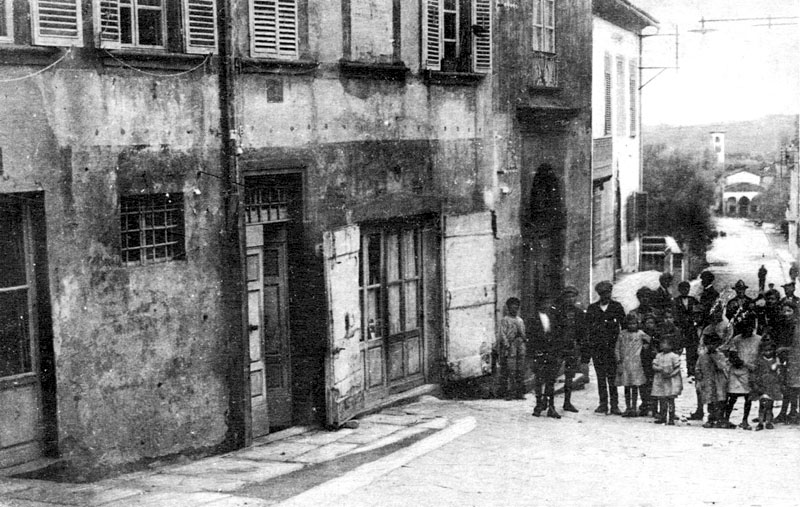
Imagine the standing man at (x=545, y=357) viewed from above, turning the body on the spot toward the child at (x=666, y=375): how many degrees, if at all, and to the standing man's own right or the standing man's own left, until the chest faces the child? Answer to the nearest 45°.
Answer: approximately 90° to the standing man's own left

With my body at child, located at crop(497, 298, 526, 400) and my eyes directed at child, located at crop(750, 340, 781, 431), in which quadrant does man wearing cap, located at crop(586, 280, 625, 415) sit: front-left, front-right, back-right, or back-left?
front-right

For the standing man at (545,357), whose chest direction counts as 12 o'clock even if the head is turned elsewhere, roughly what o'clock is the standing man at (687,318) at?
the standing man at (687,318) is roughly at 7 o'clock from the standing man at (545,357).

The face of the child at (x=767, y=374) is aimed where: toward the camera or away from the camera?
toward the camera

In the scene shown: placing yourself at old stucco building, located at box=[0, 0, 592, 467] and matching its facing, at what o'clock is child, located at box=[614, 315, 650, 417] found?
The child is roughly at 10 o'clock from the old stucco building.

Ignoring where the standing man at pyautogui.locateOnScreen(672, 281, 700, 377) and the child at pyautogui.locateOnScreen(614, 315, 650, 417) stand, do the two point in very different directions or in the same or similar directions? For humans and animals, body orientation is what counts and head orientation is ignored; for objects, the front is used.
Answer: same or similar directions

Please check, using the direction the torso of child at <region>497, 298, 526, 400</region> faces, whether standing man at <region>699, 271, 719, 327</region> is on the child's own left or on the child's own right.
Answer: on the child's own left

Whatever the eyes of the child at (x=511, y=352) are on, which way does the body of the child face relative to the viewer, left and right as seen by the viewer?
facing the viewer

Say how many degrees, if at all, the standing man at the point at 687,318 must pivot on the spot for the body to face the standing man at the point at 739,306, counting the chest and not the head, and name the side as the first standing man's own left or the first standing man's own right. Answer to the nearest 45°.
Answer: approximately 135° to the first standing man's own left

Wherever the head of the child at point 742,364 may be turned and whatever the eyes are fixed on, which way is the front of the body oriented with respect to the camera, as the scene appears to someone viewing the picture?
toward the camera

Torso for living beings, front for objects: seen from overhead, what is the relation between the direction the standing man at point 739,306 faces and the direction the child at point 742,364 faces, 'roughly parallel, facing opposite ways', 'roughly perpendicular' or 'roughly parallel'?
roughly parallel

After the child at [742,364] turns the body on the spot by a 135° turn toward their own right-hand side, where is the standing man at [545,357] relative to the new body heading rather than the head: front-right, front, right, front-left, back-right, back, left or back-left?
front-left

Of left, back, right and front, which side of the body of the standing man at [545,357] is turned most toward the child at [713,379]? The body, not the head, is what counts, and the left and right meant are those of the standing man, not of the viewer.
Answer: left

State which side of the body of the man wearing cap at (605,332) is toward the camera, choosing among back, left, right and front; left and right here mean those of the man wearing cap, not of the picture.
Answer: front

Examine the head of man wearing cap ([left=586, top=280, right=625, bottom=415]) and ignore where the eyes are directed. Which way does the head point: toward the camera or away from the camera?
toward the camera

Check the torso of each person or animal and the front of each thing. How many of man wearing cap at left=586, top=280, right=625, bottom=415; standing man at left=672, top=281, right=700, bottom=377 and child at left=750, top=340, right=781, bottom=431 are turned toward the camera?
3

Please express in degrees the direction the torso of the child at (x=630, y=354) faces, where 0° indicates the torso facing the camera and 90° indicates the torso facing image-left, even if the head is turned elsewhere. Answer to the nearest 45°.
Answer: approximately 0°

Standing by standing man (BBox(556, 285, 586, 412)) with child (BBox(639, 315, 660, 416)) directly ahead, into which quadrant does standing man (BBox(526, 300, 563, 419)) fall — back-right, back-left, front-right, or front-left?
back-right
